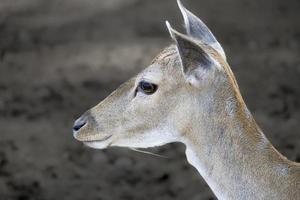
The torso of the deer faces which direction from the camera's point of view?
to the viewer's left
